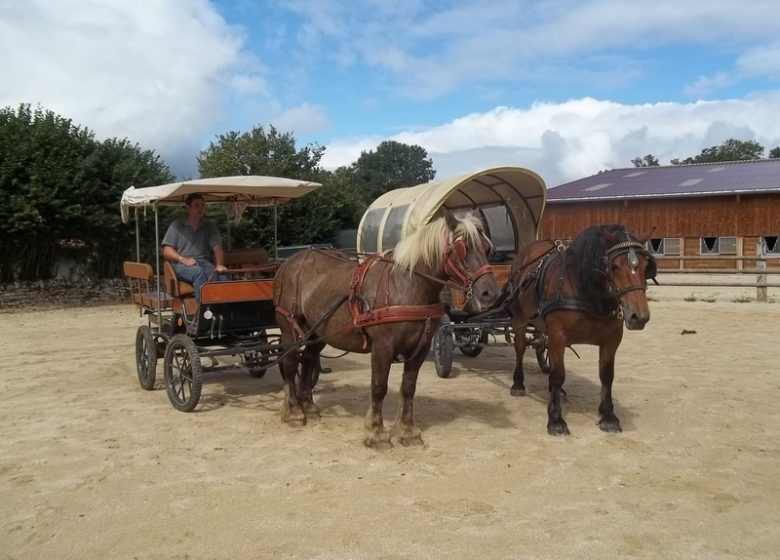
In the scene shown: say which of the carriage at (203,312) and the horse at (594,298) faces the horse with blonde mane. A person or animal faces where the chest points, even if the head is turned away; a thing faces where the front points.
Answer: the carriage

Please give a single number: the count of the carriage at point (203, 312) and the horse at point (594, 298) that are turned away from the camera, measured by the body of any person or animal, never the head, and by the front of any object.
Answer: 0

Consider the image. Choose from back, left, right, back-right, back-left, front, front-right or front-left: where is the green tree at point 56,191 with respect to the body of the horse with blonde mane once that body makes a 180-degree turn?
front

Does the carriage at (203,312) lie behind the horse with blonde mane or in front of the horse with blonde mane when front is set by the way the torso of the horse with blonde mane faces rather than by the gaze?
behind

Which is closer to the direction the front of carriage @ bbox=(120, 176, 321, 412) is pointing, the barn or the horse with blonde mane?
the horse with blonde mane

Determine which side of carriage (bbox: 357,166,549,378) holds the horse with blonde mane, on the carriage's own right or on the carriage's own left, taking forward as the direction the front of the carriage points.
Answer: on the carriage's own right

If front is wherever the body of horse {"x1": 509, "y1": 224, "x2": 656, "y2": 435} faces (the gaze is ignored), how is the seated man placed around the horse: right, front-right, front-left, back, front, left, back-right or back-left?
back-right

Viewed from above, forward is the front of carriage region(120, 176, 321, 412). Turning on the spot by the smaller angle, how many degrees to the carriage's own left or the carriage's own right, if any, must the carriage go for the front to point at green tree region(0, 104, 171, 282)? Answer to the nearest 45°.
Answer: approximately 135° to the carriage's own left

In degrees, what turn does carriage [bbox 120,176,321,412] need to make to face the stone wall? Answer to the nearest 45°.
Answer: approximately 135° to its left

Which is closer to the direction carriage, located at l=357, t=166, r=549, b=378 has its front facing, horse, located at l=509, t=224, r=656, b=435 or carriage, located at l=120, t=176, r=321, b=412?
the horse
